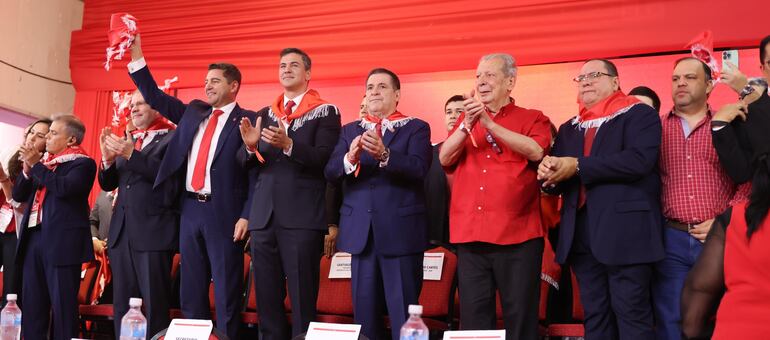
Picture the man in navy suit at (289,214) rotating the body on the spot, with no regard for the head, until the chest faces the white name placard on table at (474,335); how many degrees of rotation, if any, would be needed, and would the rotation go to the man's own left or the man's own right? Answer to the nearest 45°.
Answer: approximately 90° to the man's own left

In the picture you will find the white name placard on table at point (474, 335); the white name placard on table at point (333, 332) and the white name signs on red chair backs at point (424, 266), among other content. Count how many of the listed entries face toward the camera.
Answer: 3

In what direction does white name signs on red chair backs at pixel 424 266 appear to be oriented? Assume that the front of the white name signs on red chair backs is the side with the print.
toward the camera

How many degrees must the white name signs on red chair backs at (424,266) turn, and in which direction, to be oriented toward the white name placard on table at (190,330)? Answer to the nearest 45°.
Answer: approximately 45° to its right

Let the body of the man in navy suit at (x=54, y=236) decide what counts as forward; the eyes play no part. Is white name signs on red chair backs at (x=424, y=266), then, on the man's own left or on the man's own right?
on the man's own left

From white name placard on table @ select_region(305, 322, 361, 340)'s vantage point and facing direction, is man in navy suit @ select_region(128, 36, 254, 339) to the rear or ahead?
to the rear

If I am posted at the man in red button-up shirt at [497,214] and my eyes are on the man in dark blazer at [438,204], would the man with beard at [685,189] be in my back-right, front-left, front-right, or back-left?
back-right

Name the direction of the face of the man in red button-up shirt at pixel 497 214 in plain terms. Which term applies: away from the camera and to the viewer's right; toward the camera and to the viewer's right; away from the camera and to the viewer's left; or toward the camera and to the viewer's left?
toward the camera and to the viewer's left

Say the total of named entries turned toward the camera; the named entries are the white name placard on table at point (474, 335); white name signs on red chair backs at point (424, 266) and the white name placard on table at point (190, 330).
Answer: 3

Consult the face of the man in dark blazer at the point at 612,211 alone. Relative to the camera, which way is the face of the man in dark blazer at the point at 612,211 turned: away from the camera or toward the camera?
toward the camera

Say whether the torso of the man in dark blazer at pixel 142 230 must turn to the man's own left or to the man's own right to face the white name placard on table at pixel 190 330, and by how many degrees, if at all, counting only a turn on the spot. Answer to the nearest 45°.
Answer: approximately 45° to the man's own left

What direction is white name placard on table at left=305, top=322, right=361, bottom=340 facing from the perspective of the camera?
toward the camera

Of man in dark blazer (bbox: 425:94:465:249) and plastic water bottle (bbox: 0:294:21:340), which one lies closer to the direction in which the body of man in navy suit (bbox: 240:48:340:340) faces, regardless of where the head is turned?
the plastic water bottle

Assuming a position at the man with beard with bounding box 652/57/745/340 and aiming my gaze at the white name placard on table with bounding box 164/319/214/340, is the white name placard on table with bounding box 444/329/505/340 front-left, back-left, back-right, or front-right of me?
front-left

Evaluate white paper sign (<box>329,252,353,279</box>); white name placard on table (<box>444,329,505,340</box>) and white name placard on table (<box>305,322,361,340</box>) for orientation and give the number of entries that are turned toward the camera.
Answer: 3

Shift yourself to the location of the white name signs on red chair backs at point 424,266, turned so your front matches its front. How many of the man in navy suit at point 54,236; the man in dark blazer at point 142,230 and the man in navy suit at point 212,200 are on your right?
3
